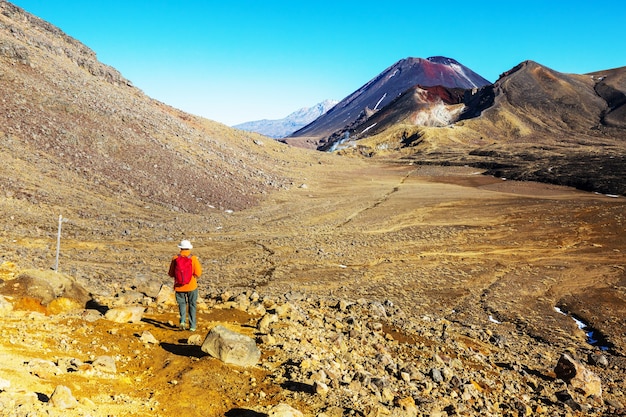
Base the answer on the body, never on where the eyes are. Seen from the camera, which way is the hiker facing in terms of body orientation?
away from the camera

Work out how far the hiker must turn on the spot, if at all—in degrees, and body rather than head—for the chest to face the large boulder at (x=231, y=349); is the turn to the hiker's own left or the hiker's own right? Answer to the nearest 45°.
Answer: approximately 180°

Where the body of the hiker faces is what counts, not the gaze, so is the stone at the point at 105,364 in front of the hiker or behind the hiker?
behind

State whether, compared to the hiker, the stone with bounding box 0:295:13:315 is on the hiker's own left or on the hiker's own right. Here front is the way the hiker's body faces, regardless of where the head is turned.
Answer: on the hiker's own left

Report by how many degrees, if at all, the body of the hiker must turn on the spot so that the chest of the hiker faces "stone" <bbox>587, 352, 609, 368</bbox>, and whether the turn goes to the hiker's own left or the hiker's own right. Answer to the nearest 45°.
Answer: approximately 90° to the hiker's own right

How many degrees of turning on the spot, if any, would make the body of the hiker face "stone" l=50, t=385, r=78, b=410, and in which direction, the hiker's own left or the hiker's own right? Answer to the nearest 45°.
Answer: approximately 180°

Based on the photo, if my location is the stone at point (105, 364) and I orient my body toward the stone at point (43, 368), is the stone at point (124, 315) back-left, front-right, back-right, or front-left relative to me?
back-right

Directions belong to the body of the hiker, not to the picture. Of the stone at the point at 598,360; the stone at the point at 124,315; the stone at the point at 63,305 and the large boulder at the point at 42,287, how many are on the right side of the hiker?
1

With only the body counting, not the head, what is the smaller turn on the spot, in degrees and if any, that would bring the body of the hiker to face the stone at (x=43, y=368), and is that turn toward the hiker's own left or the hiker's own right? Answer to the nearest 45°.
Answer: approximately 135° to the hiker's own left

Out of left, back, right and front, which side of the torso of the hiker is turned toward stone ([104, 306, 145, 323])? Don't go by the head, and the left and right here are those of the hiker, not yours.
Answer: left

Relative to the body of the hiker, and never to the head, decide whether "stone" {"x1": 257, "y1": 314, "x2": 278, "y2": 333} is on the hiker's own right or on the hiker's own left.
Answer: on the hiker's own right
